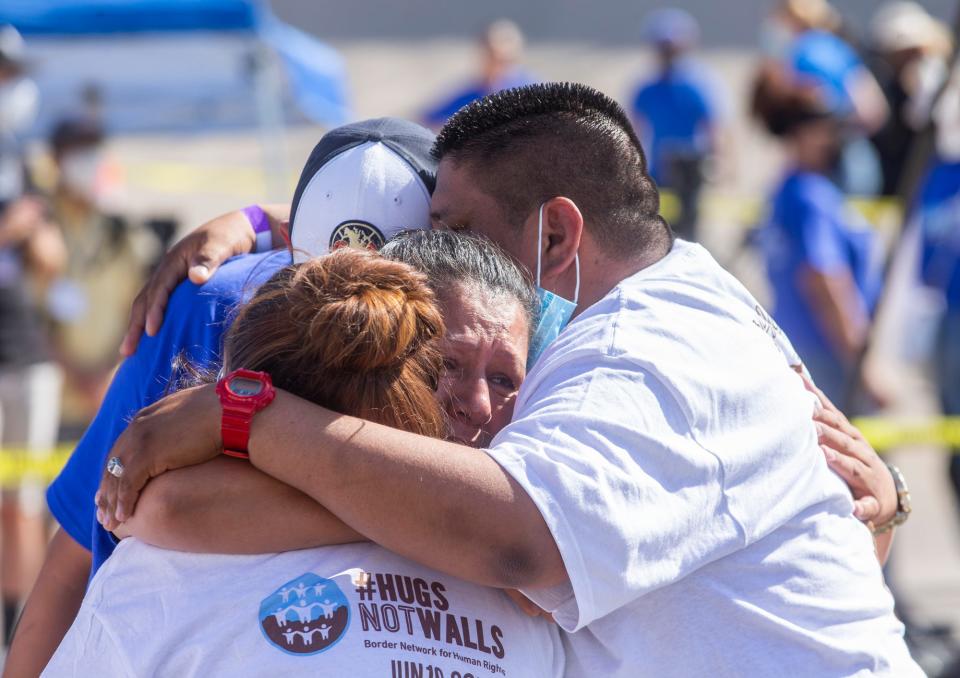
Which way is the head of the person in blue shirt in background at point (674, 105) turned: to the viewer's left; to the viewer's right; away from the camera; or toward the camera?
toward the camera

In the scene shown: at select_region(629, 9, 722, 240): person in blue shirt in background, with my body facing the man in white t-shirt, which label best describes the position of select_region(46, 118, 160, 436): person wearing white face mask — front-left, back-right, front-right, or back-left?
front-right

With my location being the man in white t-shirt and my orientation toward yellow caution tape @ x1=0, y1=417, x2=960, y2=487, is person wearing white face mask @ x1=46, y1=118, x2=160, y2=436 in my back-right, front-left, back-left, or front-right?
front-left

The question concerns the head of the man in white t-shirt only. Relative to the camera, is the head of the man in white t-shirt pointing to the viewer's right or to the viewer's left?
to the viewer's left
